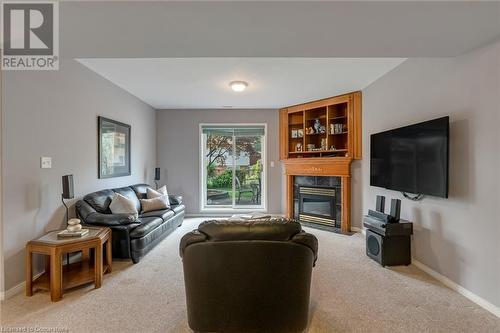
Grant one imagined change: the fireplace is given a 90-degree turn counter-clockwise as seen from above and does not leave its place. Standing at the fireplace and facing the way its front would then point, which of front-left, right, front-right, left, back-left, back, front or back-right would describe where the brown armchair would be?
front-right

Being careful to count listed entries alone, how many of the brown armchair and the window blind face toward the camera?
1

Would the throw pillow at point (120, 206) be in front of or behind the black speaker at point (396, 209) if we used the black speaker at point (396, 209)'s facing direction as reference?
in front

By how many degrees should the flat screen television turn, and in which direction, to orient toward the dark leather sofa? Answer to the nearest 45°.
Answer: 0° — it already faces it

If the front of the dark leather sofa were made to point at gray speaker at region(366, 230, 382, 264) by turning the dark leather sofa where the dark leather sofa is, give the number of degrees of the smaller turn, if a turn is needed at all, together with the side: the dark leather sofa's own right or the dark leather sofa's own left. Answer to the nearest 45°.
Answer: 0° — it already faces it

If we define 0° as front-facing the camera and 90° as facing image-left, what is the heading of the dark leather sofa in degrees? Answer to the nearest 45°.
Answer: approximately 315°

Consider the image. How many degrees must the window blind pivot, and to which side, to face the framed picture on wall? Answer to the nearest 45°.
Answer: approximately 45° to its right

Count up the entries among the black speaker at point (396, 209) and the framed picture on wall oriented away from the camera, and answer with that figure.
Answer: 0

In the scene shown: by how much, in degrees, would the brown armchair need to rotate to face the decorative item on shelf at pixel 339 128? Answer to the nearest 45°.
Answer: approximately 45° to its right
